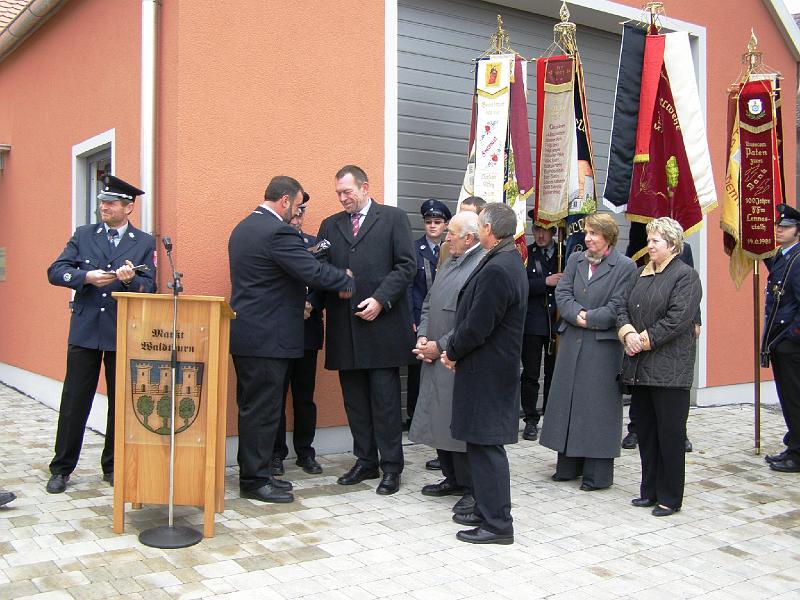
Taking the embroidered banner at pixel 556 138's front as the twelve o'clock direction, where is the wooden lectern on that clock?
The wooden lectern is roughly at 1 o'clock from the embroidered banner.

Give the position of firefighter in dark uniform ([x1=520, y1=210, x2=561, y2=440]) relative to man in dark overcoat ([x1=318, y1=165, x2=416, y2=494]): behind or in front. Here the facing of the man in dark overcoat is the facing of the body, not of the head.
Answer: behind

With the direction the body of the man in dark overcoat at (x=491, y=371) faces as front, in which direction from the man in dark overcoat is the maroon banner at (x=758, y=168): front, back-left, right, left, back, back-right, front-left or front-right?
back-right

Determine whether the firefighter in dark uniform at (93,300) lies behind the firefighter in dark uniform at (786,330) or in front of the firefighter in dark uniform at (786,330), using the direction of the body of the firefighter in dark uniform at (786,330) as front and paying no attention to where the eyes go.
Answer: in front

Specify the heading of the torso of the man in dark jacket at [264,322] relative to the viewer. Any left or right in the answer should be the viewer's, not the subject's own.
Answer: facing away from the viewer and to the right of the viewer

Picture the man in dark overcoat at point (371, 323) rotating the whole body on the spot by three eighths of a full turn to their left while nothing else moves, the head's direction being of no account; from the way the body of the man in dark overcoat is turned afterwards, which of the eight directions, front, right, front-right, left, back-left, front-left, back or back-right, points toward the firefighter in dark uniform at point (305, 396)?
back-left

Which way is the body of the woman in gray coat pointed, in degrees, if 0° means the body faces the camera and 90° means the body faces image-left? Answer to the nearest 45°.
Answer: approximately 45°

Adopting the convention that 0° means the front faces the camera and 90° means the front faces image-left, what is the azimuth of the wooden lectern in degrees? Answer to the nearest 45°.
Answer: approximately 0°

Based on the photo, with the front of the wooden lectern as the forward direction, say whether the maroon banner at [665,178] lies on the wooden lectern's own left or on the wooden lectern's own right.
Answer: on the wooden lectern's own left

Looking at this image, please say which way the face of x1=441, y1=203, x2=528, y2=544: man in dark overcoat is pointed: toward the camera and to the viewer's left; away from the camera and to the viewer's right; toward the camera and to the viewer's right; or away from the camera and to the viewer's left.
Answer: away from the camera and to the viewer's left

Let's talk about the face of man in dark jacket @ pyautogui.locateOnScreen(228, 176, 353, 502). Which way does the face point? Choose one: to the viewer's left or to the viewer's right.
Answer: to the viewer's right

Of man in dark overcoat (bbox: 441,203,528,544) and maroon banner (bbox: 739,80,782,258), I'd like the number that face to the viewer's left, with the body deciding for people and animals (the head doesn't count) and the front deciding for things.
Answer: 1

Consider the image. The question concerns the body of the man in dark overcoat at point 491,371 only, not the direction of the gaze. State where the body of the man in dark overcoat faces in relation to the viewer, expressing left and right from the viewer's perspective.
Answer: facing to the left of the viewer

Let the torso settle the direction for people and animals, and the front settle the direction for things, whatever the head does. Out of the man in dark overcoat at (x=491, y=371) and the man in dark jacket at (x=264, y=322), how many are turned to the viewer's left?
1
